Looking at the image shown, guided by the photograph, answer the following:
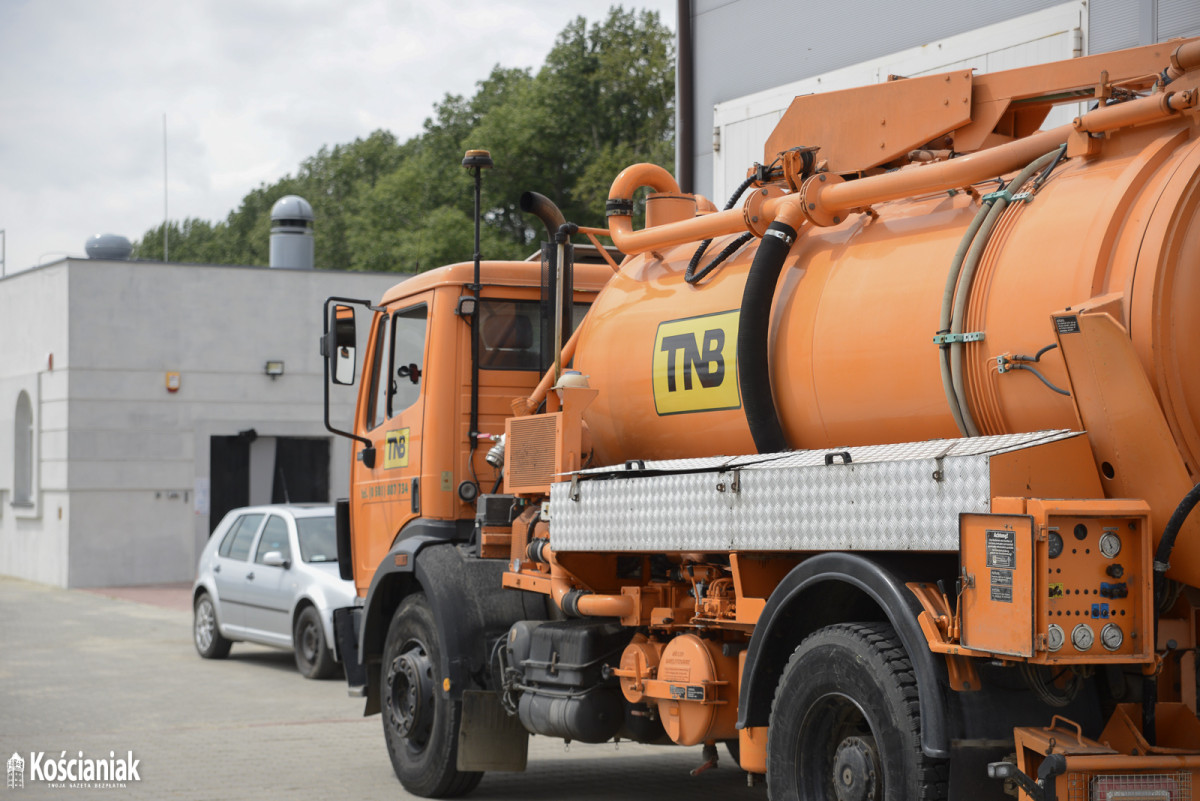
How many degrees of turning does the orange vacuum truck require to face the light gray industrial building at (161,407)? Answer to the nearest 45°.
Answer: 0° — it already faces it

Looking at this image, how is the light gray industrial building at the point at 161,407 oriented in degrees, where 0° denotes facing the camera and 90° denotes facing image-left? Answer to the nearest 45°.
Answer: approximately 0°

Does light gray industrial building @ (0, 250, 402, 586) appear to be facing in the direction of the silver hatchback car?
yes

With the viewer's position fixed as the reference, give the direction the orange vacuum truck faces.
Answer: facing away from the viewer and to the left of the viewer

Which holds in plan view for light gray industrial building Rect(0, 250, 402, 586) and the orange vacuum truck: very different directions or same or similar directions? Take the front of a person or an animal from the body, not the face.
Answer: very different directions

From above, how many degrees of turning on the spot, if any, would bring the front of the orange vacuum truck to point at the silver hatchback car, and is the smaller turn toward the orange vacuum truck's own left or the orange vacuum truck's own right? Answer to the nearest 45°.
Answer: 0° — it already faces it

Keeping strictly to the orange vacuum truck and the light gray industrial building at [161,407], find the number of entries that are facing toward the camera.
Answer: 1

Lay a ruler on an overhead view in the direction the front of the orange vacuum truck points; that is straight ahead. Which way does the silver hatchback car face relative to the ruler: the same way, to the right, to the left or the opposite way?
the opposite way

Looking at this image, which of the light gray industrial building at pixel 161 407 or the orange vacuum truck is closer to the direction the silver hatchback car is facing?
the orange vacuum truck
